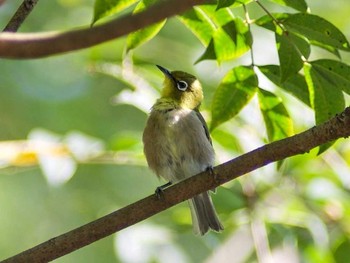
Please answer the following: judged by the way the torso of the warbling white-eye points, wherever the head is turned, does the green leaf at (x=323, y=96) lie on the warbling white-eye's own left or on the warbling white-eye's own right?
on the warbling white-eye's own left

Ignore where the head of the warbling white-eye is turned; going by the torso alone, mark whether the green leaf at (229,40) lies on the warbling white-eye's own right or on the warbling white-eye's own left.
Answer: on the warbling white-eye's own left

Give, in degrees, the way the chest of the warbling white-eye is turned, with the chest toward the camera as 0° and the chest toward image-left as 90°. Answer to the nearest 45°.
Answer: approximately 45°

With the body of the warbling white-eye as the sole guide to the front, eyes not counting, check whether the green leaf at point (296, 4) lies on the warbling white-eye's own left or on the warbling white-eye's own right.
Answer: on the warbling white-eye's own left
